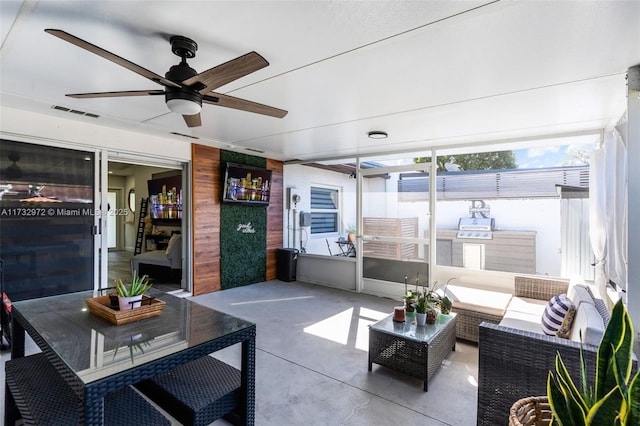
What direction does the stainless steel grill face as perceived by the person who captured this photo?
facing the viewer

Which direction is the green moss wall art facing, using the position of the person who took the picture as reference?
facing the viewer and to the right of the viewer

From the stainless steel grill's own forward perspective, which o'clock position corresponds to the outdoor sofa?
The outdoor sofa is roughly at 12 o'clock from the stainless steel grill.

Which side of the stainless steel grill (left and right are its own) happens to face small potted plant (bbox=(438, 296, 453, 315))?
front

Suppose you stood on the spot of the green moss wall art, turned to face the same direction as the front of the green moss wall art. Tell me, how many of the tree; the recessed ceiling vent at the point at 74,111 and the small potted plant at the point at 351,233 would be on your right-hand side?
1

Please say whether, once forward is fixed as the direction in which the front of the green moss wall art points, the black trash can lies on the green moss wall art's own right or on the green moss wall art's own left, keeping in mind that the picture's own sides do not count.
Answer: on the green moss wall art's own left

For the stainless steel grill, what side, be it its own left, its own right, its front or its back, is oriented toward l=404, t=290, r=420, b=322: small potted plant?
front

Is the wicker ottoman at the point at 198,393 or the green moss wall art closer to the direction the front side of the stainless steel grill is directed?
the wicker ottoman
